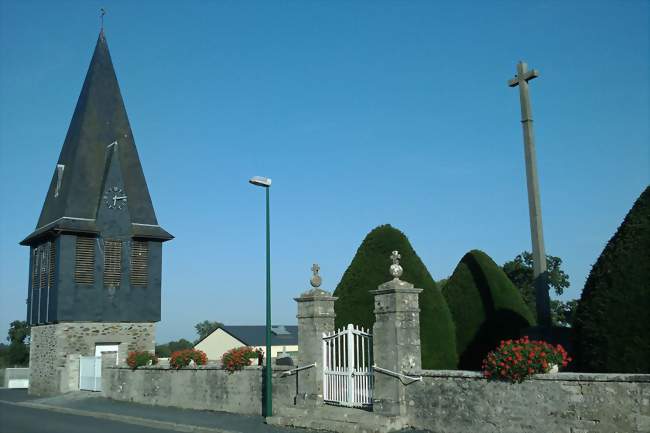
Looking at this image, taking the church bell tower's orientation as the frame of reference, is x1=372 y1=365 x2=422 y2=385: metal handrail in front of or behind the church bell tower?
in front

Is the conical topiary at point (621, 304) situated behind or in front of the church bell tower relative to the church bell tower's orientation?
in front

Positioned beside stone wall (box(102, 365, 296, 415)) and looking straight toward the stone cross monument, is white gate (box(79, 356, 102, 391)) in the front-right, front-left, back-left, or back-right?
back-left

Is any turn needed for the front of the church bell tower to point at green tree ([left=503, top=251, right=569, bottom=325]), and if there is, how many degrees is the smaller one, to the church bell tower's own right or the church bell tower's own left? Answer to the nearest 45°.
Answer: approximately 90° to the church bell tower's own left

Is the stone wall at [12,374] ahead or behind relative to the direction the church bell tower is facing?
behind

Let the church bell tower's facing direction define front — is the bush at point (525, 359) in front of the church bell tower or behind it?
in front

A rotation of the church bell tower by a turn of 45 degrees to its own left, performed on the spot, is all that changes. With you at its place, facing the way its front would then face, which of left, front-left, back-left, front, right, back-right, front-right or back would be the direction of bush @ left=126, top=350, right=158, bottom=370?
front-right

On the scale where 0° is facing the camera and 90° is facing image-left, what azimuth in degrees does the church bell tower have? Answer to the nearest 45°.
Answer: approximately 0°

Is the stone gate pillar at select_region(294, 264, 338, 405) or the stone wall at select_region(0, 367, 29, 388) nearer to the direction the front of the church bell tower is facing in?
the stone gate pillar

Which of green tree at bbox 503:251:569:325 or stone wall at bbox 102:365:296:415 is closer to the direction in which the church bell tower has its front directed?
the stone wall
